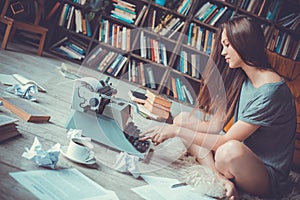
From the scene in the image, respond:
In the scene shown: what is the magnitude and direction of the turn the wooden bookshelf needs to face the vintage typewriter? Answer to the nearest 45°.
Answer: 0° — it already faces it

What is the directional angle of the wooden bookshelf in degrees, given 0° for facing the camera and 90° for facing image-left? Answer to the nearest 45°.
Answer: approximately 0°

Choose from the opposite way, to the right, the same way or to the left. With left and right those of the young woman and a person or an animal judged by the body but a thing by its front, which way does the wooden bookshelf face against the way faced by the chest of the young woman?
to the left

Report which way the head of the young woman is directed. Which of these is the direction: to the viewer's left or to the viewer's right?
to the viewer's left

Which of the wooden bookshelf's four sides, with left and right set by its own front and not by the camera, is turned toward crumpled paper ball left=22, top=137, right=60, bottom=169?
front

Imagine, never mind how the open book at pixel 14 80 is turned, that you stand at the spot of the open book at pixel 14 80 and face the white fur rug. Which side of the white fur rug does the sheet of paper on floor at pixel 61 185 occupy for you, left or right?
right

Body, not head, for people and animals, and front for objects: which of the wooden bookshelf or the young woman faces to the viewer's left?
the young woman

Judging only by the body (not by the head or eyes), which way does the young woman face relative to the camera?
to the viewer's left

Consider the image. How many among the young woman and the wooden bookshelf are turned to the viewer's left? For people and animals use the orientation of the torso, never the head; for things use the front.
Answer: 1

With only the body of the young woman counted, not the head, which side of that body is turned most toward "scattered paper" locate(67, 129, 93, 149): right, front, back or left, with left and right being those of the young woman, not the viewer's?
front

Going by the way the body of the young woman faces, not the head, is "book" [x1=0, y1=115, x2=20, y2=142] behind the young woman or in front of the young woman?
in front

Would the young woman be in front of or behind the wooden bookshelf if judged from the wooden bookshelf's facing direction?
in front

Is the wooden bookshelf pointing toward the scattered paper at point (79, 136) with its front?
yes
